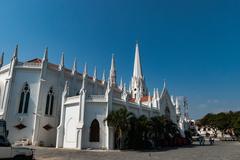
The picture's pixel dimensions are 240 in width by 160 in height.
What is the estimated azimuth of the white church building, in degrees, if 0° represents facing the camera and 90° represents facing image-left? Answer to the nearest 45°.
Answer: approximately 225°

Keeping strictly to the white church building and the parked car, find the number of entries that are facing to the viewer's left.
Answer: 0

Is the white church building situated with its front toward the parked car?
no

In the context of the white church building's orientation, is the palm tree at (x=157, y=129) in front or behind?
in front

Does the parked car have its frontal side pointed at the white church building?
no

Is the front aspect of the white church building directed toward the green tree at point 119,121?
no
